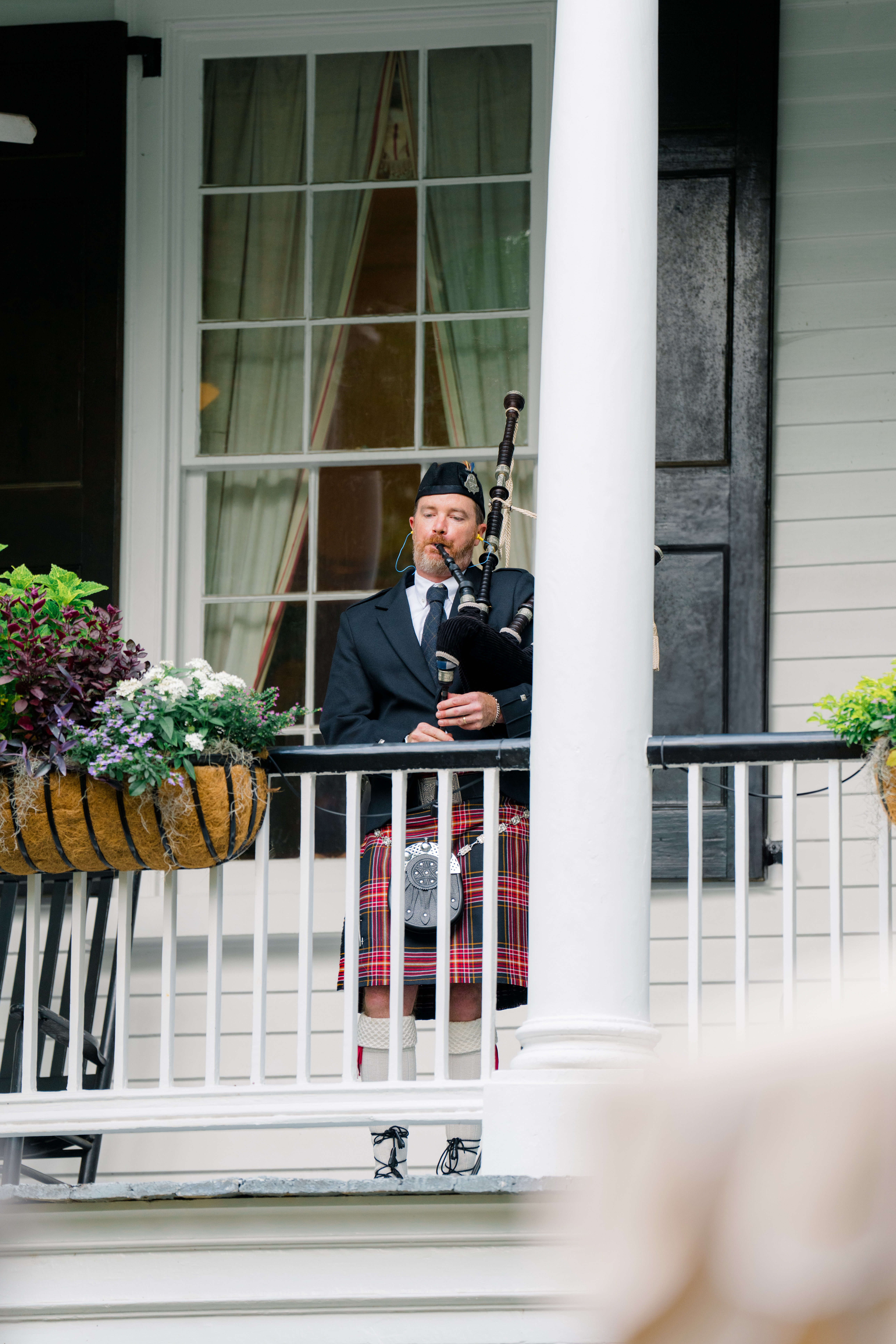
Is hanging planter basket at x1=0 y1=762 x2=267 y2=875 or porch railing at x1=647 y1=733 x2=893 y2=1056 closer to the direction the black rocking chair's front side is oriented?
the hanging planter basket

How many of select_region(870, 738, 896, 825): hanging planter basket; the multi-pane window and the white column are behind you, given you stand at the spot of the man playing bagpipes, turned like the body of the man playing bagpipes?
1

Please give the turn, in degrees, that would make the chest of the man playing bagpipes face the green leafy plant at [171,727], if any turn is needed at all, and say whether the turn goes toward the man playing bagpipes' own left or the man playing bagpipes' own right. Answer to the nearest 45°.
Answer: approximately 45° to the man playing bagpipes' own right

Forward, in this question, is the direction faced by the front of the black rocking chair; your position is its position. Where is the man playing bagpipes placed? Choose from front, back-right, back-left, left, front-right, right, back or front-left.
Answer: left

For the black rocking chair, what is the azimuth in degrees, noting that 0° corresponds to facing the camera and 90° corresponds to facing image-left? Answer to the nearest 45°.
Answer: approximately 45°

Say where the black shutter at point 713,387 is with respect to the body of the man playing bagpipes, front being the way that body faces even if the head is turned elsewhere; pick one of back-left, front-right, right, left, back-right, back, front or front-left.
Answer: back-left

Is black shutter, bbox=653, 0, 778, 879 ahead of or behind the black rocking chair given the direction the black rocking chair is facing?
behind
